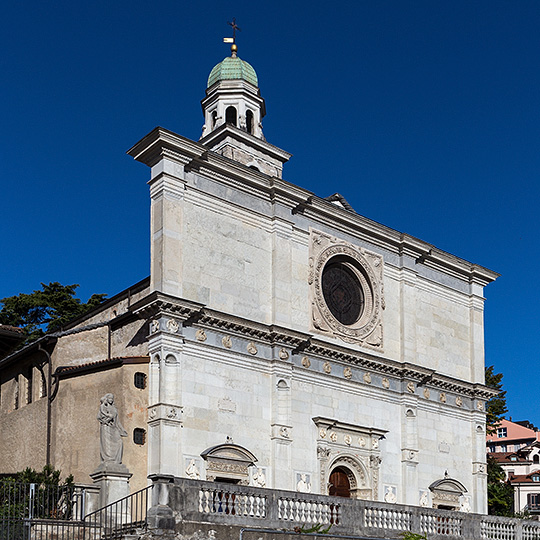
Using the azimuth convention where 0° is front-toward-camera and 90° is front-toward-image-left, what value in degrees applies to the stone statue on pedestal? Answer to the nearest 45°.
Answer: approximately 0°

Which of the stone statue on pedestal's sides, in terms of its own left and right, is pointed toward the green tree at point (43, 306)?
back

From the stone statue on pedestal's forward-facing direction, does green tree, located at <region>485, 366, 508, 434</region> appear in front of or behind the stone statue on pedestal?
behind

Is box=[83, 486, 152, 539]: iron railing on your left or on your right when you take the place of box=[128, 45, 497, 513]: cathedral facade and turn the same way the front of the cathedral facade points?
on your right

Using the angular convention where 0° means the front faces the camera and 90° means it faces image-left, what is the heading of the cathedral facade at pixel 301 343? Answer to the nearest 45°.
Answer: approximately 315°

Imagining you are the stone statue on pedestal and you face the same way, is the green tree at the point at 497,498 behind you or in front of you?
behind

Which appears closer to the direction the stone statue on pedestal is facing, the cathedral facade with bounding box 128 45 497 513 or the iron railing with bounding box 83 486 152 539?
the iron railing

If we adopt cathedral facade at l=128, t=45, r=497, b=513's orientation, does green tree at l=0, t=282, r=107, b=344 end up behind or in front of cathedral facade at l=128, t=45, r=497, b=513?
behind
